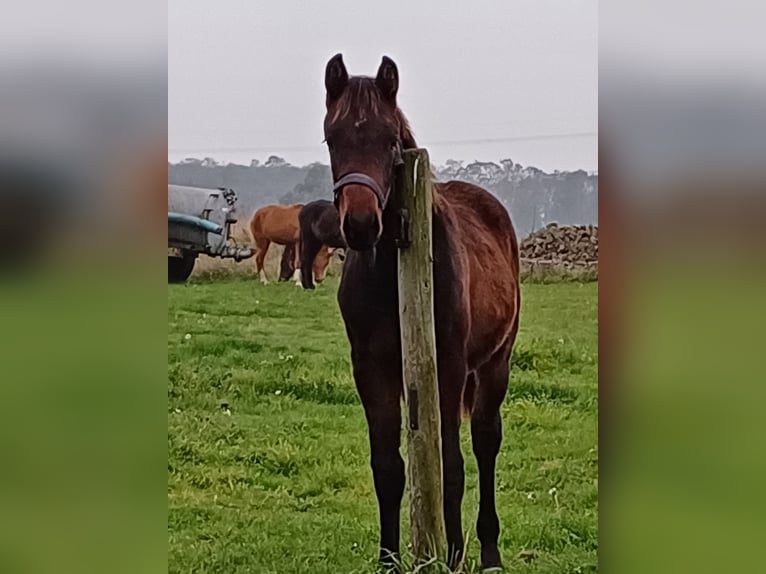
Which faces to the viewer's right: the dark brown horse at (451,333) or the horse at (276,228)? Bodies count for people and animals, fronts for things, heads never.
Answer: the horse

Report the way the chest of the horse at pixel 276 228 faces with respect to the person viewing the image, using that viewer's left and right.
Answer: facing to the right of the viewer

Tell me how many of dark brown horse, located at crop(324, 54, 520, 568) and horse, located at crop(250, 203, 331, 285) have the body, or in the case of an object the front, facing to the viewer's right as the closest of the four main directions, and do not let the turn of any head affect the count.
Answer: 1
